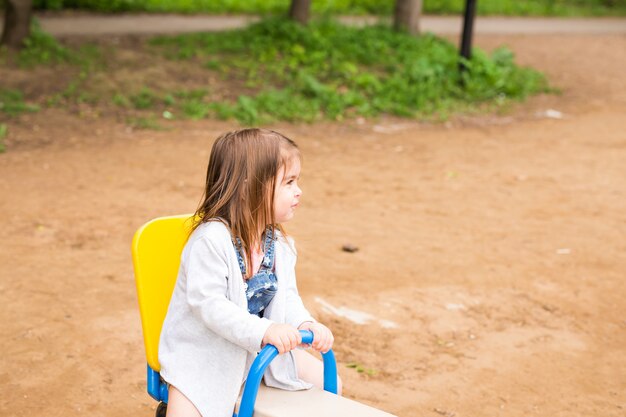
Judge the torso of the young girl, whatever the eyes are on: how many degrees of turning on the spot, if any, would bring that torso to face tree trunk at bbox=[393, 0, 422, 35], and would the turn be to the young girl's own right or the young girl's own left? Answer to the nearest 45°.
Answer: approximately 135° to the young girl's own left

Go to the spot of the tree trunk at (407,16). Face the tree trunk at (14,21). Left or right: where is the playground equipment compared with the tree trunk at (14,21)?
left

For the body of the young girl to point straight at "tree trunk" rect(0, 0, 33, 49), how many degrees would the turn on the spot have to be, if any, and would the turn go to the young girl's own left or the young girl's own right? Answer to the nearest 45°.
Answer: approximately 135° to the young girl's own left

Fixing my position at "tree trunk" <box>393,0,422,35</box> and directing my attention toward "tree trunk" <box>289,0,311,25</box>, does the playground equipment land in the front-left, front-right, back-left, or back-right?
front-left

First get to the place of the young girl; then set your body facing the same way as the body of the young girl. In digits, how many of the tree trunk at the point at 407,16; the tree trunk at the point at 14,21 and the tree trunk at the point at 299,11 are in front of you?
0

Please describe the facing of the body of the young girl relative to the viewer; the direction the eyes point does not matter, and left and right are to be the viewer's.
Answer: facing the viewer and to the right of the viewer

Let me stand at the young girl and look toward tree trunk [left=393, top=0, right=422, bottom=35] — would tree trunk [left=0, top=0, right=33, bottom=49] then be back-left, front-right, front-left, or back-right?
front-left

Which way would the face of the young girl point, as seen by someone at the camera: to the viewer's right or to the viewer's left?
to the viewer's right
